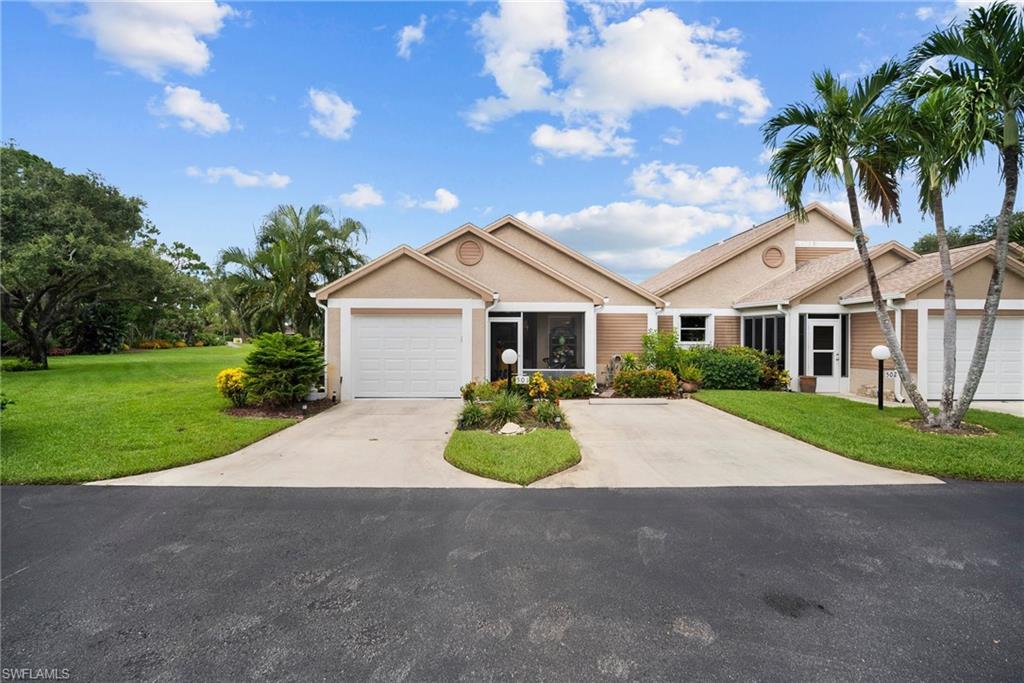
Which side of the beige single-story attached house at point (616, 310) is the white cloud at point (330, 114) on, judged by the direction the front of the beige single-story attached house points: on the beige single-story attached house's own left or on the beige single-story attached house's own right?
on the beige single-story attached house's own right

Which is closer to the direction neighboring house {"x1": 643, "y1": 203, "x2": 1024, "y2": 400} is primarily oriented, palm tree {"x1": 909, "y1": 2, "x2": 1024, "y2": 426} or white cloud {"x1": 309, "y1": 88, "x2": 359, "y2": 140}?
the palm tree

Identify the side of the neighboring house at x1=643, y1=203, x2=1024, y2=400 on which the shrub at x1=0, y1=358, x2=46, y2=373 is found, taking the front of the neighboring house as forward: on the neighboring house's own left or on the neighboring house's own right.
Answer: on the neighboring house's own right

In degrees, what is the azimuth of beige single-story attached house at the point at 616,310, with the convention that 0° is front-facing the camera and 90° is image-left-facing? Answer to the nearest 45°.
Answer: approximately 0°

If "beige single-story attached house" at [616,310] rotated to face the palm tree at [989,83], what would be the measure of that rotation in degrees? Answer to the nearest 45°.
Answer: approximately 45° to its left

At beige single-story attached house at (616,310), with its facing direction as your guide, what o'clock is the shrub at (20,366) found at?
The shrub is roughly at 3 o'clock from the beige single-story attached house.

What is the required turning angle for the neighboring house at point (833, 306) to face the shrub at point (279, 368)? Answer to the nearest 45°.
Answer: approximately 45° to its right

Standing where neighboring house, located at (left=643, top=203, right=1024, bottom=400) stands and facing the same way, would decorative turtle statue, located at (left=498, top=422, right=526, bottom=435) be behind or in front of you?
in front

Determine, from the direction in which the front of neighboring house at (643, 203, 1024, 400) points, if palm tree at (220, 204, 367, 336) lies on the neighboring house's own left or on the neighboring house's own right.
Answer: on the neighboring house's own right
